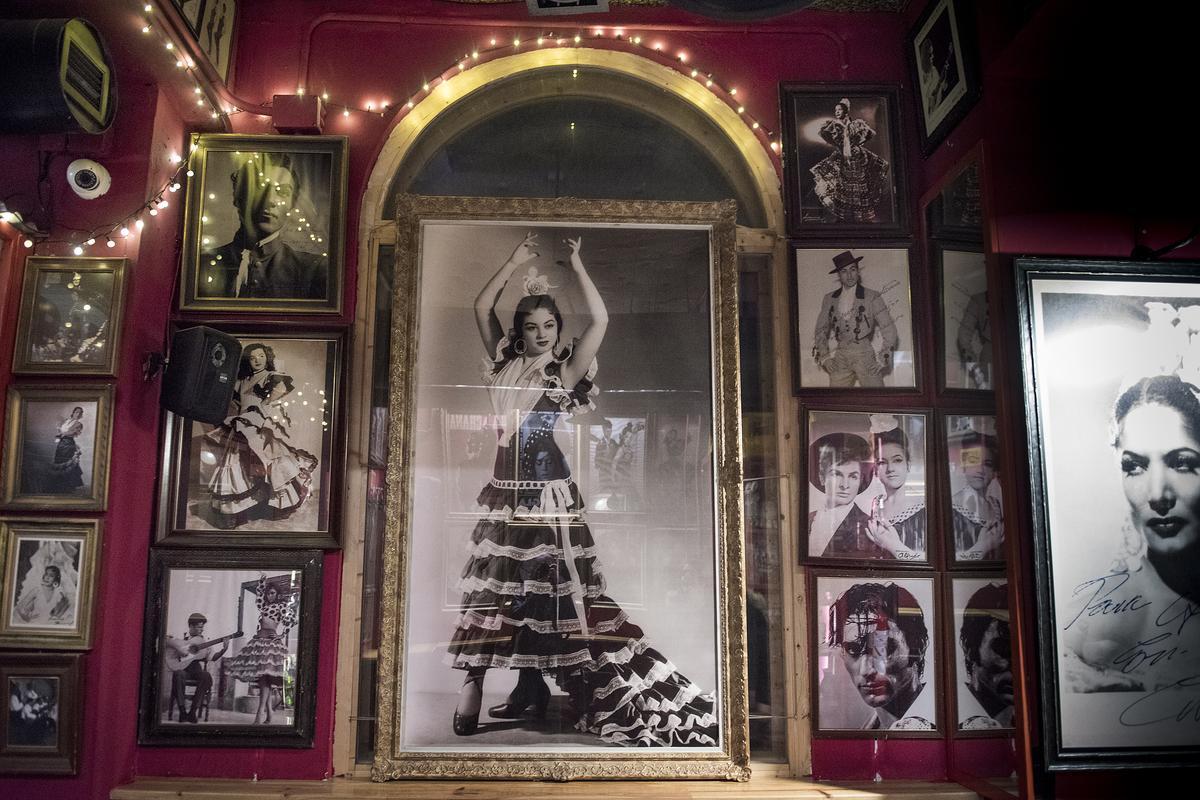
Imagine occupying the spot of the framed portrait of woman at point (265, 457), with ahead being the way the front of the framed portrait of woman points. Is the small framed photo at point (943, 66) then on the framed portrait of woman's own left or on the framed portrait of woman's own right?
on the framed portrait of woman's own left

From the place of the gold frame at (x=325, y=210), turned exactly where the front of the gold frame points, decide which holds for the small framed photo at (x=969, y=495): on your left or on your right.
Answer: on your left

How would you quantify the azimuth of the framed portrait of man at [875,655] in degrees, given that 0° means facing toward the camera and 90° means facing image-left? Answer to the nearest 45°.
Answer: approximately 0°

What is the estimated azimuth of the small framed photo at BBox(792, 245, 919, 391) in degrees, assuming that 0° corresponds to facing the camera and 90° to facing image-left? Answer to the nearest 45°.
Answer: approximately 0°

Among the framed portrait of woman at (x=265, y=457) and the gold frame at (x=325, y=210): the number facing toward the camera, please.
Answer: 2

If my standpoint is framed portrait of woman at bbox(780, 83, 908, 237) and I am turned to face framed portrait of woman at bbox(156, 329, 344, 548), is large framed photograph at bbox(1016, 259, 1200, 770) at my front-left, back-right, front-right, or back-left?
back-left
